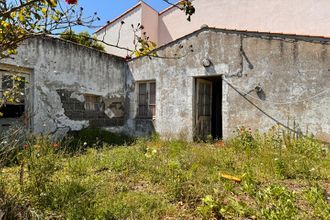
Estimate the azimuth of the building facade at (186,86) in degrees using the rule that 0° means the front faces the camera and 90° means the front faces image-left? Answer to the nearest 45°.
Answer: approximately 0°

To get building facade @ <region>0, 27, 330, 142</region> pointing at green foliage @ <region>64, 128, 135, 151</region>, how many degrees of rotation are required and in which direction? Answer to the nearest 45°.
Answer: approximately 90° to its right

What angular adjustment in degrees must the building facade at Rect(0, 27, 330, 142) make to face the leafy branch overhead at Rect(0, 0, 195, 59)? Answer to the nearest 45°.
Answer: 0° — it already faces it
